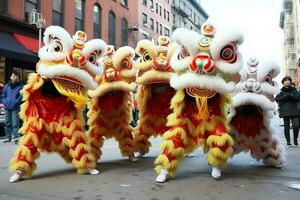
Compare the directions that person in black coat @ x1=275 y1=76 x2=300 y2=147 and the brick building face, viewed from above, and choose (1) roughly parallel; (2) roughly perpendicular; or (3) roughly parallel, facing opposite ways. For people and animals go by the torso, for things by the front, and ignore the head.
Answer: roughly perpendicular

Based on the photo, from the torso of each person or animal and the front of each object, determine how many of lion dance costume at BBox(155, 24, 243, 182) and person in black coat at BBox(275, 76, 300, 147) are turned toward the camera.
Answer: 2

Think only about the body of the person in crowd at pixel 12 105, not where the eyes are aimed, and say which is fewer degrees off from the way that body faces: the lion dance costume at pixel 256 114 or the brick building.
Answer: the lion dance costume

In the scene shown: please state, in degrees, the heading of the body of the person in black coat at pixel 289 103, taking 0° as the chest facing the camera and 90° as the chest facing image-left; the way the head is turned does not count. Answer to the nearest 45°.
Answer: approximately 0°

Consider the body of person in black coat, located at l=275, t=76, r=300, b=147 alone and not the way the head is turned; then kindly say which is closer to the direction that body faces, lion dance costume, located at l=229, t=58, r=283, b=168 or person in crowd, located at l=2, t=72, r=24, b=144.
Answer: the lion dance costume

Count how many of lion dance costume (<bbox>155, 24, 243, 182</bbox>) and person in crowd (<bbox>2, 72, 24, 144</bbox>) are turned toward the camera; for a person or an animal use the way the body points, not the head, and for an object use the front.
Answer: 2

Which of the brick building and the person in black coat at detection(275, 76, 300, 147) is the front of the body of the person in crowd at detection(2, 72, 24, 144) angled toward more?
the person in black coat

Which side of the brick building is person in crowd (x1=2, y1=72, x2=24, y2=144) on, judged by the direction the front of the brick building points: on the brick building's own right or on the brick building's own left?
on the brick building's own right
